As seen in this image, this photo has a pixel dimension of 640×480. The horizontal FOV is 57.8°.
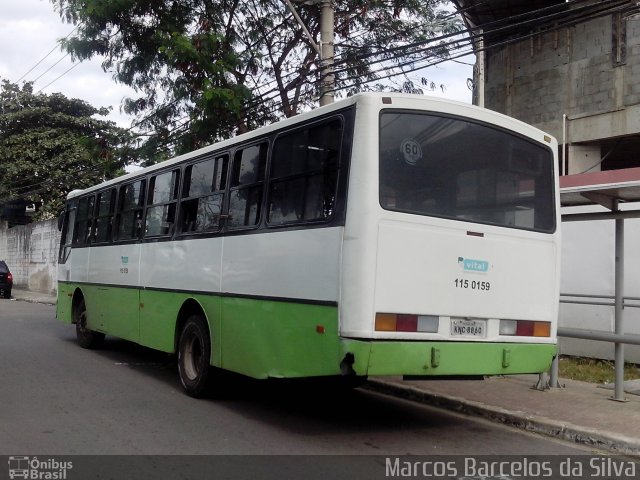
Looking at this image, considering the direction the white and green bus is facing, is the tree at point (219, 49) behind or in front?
in front

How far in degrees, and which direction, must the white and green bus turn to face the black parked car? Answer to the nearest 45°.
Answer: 0° — it already faces it

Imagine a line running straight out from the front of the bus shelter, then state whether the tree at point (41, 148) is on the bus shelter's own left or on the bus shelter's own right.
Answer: on the bus shelter's own right

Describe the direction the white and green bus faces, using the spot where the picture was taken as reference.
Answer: facing away from the viewer and to the left of the viewer

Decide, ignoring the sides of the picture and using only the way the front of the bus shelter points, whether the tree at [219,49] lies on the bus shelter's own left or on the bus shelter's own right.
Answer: on the bus shelter's own right

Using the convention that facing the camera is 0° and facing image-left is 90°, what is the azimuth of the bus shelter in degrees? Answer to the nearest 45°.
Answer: approximately 45°

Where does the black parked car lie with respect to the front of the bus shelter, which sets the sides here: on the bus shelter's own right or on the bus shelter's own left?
on the bus shelter's own right

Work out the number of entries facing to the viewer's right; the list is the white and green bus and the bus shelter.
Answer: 0

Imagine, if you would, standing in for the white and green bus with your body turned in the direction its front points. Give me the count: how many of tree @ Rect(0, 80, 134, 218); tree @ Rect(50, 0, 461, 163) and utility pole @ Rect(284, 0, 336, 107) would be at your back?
0

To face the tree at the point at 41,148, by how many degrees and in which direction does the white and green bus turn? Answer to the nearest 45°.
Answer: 0° — it already faces it
